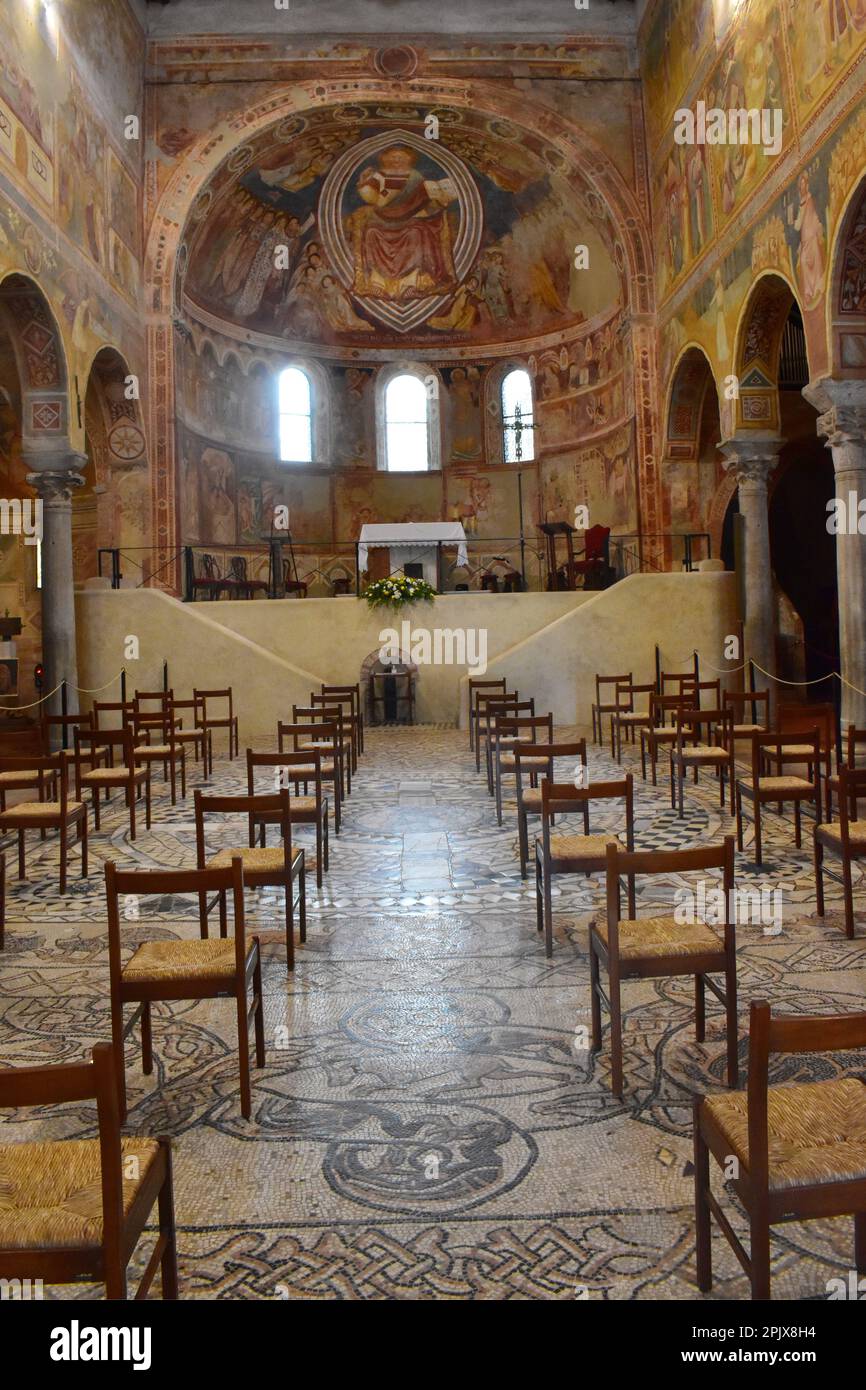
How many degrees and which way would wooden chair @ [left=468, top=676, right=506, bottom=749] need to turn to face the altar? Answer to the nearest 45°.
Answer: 0° — it already faces it

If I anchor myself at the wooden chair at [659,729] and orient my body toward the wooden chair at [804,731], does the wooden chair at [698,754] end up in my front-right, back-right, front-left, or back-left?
front-right

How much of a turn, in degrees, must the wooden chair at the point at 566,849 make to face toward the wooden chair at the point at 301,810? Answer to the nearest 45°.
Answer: approximately 45° to its left

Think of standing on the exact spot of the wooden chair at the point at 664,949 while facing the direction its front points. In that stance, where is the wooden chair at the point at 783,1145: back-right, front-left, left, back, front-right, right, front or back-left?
back

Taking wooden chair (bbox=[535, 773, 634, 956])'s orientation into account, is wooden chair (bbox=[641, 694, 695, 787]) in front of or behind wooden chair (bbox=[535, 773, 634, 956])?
in front

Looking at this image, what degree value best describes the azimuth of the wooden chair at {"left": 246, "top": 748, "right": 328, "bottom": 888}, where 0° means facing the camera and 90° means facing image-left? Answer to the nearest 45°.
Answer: approximately 180°

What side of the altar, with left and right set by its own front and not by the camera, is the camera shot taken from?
front

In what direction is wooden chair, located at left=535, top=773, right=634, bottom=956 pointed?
away from the camera

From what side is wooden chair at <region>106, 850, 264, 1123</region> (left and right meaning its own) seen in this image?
back

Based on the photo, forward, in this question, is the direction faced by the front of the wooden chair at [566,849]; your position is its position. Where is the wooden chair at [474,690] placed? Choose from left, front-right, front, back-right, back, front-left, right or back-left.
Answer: front

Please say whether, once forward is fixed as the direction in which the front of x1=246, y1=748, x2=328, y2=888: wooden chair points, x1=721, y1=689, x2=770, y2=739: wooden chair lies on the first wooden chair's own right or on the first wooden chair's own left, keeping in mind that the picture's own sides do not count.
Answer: on the first wooden chair's own right

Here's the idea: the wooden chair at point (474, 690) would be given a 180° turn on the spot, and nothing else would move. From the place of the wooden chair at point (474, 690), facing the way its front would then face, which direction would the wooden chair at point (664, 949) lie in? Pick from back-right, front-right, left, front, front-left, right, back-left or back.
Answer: front
